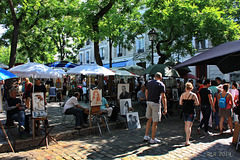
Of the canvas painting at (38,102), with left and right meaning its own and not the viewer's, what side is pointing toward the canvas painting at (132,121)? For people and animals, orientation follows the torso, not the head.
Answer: left

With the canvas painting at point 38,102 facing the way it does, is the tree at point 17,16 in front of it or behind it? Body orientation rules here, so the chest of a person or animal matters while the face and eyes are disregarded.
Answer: behind

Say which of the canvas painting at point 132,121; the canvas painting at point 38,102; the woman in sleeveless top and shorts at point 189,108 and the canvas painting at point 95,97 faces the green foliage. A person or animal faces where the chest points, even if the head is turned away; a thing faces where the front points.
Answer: the woman in sleeveless top and shorts

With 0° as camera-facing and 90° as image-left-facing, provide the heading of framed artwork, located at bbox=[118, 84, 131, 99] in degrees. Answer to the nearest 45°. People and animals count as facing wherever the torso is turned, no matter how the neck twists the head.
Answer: approximately 0°

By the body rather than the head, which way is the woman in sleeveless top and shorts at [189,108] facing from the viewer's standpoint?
away from the camera

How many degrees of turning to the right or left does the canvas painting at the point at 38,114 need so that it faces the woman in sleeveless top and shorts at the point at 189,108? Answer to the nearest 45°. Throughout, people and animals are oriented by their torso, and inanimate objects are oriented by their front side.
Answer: approximately 45° to its left

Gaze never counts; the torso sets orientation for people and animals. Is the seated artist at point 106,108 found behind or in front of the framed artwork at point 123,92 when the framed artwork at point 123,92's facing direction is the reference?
in front
